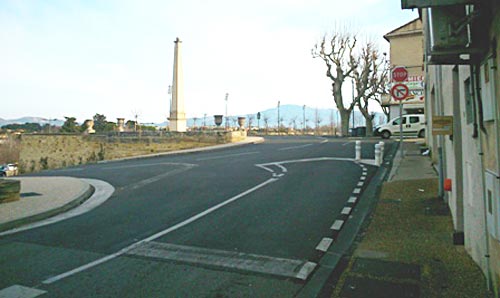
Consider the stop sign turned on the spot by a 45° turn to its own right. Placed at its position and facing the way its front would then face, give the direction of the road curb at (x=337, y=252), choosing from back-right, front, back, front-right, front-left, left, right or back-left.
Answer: front-left

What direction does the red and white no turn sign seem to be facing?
toward the camera

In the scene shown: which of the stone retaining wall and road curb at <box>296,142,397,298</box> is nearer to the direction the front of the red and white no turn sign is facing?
the road curb

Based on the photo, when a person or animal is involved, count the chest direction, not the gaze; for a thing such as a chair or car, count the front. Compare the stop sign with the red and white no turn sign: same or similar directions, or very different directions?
same or similar directions

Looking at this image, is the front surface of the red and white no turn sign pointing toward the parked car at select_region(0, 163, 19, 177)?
no

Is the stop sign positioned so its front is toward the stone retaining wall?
no

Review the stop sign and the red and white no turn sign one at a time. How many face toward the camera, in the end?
2

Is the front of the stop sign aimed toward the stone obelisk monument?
no

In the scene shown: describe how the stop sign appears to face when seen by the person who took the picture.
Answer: facing the viewer

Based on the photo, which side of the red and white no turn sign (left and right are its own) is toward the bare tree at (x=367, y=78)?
back
